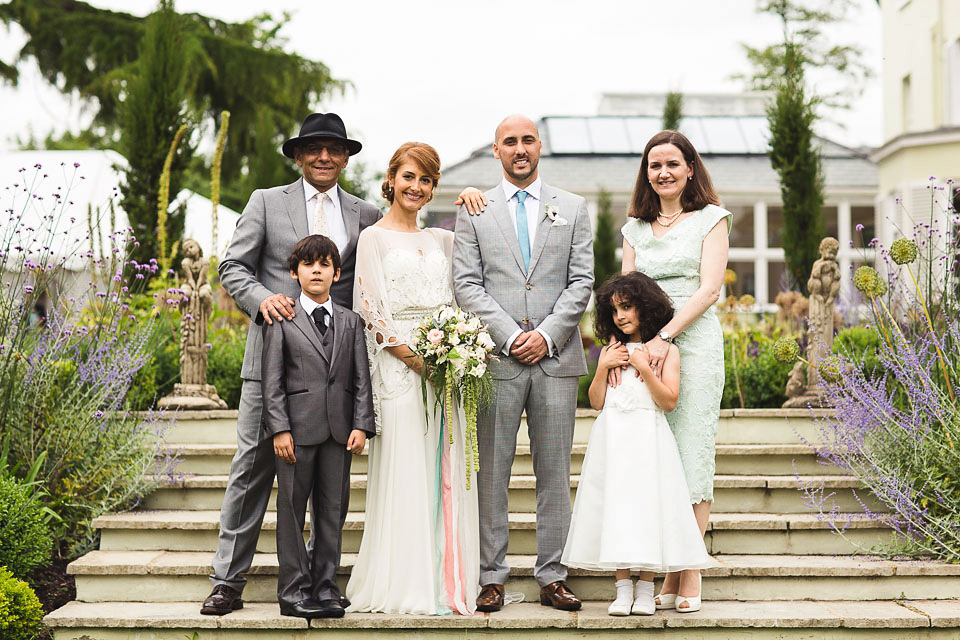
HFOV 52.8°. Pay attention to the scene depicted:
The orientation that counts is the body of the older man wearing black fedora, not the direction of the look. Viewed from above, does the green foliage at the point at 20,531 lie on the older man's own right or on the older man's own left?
on the older man's own right

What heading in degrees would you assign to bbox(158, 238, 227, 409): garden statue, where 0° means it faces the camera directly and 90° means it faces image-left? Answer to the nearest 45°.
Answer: approximately 0°

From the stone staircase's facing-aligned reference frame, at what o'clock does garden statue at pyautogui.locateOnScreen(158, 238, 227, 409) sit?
The garden statue is roughly at 4 o'clock from the stone staircase.

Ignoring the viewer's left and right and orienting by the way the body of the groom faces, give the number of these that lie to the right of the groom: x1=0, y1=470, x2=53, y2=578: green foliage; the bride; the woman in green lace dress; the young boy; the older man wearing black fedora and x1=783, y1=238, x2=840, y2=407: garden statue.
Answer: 4

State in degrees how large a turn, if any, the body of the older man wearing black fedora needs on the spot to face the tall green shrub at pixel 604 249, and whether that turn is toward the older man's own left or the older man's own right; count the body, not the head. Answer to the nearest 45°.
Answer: approximately 135° to the older man's own left

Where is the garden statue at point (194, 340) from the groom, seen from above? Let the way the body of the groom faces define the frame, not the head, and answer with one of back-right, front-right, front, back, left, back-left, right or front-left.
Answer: back-right

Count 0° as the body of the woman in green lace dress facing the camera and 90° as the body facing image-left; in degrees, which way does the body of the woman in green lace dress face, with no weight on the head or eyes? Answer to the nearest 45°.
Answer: approximately 45°

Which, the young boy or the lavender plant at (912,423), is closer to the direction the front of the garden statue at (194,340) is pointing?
the young boy

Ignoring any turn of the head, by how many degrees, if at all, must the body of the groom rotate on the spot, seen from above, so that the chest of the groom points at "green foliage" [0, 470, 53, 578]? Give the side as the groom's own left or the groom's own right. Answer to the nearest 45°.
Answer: approximately 90° to the groom's own right

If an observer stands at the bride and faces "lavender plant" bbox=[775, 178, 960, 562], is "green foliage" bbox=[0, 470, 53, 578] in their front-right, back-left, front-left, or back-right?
back-left
